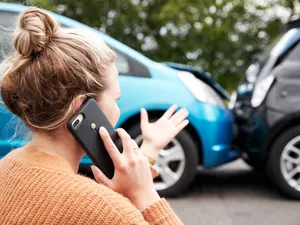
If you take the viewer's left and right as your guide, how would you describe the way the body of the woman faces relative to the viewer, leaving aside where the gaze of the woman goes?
facing away from the viewer and to the right of the viewer

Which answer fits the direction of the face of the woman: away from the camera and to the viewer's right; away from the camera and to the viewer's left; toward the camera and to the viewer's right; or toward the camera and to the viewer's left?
away from the camera and to the viewer's right

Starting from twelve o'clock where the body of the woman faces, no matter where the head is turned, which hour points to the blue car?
The blue car is roughly at 11 o'clock from the woman.
